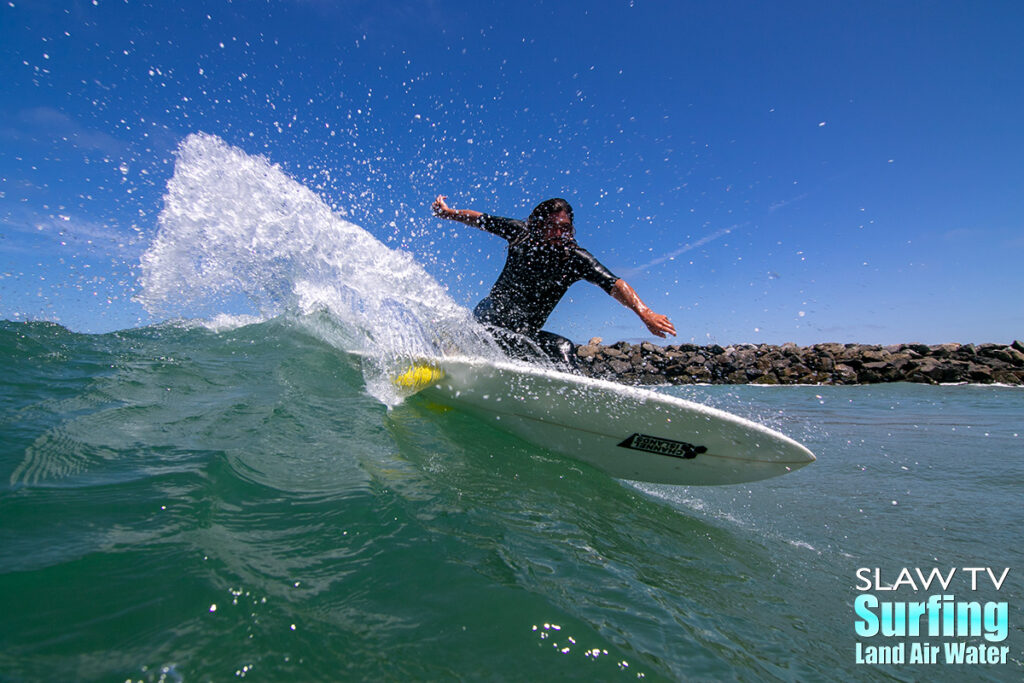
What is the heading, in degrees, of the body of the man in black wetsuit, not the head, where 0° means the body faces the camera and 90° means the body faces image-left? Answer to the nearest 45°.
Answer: approximately 315°

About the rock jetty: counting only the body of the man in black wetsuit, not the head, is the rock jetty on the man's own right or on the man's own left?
on the man's own left
